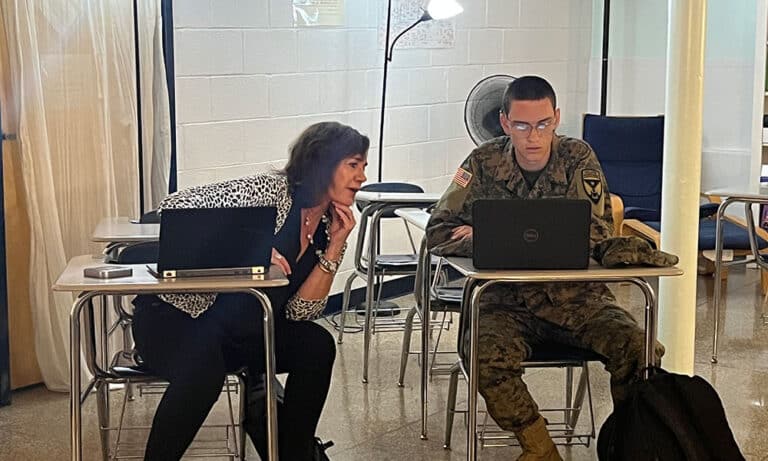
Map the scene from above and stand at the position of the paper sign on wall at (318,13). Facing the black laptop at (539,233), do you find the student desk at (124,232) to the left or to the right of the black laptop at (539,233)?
right

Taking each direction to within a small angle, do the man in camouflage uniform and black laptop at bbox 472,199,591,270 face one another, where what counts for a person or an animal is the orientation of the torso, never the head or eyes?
yes

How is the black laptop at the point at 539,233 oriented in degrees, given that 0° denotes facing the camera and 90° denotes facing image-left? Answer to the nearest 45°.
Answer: approximately 180°

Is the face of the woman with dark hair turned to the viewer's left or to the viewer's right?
to the viewer's right

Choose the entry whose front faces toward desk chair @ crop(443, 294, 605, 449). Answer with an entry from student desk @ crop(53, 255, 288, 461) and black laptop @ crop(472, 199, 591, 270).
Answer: the black laptop

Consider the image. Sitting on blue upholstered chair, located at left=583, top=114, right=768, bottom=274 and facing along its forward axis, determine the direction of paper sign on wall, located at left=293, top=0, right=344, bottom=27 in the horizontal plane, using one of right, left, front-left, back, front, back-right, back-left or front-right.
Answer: right

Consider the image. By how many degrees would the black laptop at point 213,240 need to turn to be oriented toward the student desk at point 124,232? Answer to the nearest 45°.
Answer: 0° — it already faces it

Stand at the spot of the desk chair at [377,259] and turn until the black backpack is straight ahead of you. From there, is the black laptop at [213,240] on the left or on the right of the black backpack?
right

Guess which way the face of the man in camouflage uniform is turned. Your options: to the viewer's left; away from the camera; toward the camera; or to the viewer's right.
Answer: toward the camera

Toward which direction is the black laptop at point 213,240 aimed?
away from the camera

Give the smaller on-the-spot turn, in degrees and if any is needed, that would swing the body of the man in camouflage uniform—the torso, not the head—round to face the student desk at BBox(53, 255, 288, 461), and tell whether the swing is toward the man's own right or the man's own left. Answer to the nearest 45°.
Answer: approximately 45° to the man's own right

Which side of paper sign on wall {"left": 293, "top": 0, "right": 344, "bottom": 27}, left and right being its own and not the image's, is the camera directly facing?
front

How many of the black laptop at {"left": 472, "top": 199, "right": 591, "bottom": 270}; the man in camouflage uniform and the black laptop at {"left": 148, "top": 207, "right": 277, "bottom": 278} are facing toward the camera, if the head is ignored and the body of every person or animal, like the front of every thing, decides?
1

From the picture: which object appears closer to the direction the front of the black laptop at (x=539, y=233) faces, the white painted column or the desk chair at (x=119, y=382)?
the white painted column
